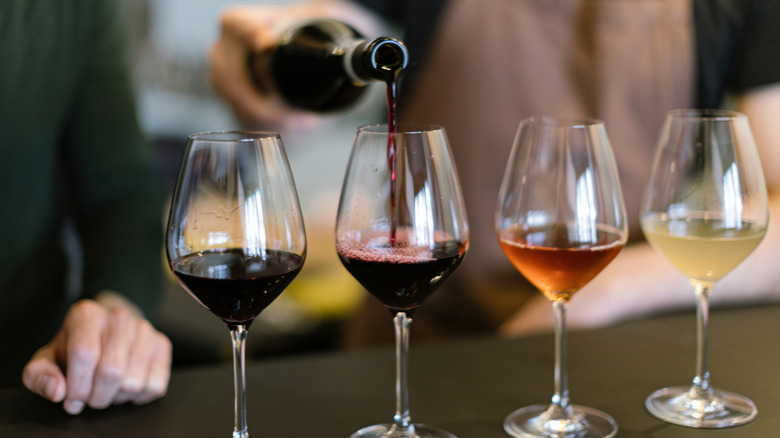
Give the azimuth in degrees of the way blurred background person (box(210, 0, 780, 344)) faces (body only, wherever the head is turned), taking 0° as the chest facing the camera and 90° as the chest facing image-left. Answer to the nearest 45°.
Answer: approximately 0°

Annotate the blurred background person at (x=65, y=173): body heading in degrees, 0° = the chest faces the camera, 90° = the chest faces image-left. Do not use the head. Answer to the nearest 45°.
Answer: approximately 0°

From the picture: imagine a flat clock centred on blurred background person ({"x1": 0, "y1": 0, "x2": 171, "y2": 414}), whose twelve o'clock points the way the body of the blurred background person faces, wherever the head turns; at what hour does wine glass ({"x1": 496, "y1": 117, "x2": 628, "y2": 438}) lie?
The wine glass is roughly at 11 o'clock from the blurred background person.

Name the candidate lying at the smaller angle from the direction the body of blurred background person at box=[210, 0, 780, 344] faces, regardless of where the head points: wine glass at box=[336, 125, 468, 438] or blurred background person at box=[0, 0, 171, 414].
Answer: the wine glass

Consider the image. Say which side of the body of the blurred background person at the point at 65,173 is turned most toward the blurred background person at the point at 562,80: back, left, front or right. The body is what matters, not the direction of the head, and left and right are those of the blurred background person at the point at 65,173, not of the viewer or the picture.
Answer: left

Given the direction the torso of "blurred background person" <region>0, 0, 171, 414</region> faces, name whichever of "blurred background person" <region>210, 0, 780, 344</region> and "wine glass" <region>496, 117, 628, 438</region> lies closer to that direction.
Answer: the wine glass

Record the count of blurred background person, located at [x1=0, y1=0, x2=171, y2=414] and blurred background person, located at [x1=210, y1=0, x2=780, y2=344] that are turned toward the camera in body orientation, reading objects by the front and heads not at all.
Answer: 2

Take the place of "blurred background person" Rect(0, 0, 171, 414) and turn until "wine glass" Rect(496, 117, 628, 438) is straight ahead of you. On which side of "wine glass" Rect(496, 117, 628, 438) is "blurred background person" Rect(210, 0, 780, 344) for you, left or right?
left

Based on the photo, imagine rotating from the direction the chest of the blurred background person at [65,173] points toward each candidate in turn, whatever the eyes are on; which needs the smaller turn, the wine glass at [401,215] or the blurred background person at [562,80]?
the wine glass

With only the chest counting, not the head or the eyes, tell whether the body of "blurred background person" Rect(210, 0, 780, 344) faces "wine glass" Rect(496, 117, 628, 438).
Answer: yes

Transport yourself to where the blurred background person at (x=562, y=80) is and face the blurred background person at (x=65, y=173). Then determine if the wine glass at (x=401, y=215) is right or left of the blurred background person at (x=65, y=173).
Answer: left
